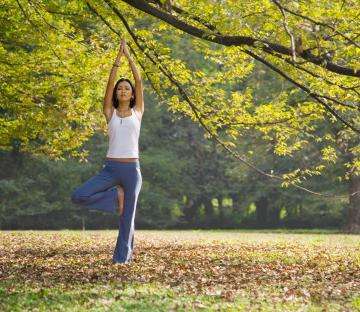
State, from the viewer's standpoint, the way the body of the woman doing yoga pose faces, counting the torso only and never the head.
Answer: toward the camera

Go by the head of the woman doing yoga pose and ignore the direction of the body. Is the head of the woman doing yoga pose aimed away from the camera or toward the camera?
toward the camera
